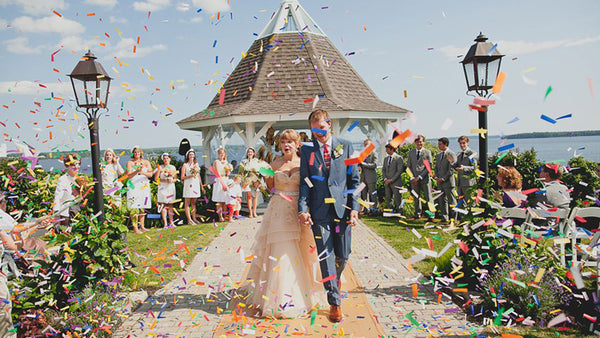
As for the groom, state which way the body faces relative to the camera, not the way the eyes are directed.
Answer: toward the camera

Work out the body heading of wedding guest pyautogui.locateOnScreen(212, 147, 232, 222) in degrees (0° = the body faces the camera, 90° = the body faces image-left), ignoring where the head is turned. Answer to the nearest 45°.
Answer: approximately 0°

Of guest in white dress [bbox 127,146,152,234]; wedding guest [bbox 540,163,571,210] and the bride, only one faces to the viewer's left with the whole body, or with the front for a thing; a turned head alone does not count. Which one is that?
the wedding guest

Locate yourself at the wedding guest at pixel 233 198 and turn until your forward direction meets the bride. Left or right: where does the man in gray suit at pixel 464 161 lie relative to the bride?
left

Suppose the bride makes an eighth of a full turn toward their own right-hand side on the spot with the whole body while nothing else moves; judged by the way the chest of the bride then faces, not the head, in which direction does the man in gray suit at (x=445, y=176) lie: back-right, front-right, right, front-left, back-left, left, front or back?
back

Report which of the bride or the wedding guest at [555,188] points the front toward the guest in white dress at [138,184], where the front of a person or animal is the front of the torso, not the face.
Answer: the wedding guest

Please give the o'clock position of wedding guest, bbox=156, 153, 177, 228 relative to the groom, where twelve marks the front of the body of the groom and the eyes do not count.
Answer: The wedding guest is roughly at 5 o'clock from the groom.

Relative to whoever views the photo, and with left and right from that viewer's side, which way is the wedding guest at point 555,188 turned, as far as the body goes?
facing to the left of the viewer

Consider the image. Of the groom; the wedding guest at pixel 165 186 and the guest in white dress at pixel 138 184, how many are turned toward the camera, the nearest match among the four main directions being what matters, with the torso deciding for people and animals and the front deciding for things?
3

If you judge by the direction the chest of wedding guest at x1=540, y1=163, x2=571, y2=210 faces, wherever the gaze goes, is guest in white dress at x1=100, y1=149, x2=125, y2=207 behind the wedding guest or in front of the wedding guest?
in front

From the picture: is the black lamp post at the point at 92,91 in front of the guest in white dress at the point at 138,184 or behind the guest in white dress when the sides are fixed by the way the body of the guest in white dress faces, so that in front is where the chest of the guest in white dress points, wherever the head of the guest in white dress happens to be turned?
in front
